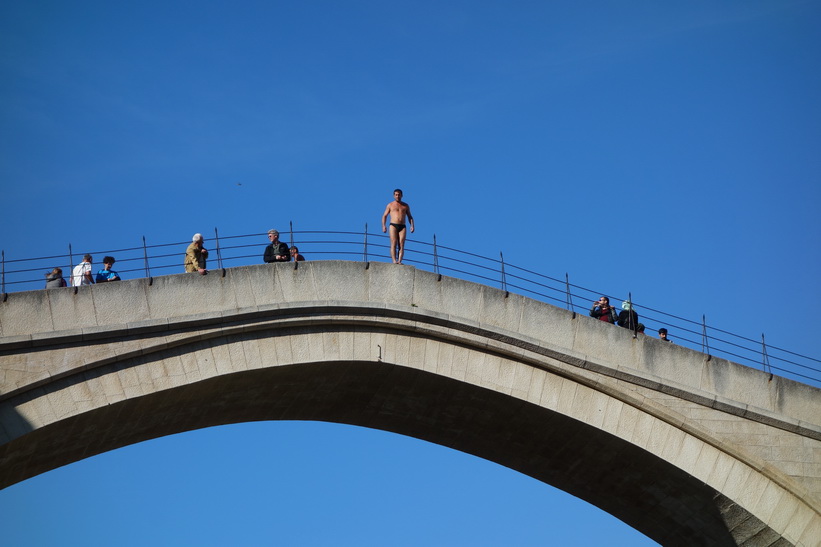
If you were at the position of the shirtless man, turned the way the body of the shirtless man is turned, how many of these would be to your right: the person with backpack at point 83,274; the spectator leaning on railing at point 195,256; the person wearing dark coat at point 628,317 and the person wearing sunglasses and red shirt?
2

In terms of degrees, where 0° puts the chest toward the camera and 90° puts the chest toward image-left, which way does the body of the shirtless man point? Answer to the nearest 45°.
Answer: approximately 0°

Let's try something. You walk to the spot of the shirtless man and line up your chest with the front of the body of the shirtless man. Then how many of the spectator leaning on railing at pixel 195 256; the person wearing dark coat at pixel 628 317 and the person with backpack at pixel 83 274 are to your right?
2

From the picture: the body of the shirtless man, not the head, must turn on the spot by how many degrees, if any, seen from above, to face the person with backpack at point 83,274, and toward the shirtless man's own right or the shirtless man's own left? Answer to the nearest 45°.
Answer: approximately 90° to the shirtless man's own right

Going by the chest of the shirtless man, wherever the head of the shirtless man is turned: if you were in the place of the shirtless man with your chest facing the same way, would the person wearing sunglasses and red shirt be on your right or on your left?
on your left

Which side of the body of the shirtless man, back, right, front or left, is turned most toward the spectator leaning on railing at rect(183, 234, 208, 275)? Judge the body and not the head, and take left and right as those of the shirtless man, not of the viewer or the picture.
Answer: right

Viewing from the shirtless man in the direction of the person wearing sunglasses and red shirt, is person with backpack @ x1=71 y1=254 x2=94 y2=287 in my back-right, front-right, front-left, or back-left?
back-left

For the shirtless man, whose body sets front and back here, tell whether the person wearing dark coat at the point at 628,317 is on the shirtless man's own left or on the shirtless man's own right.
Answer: on the shirtless man's own left
